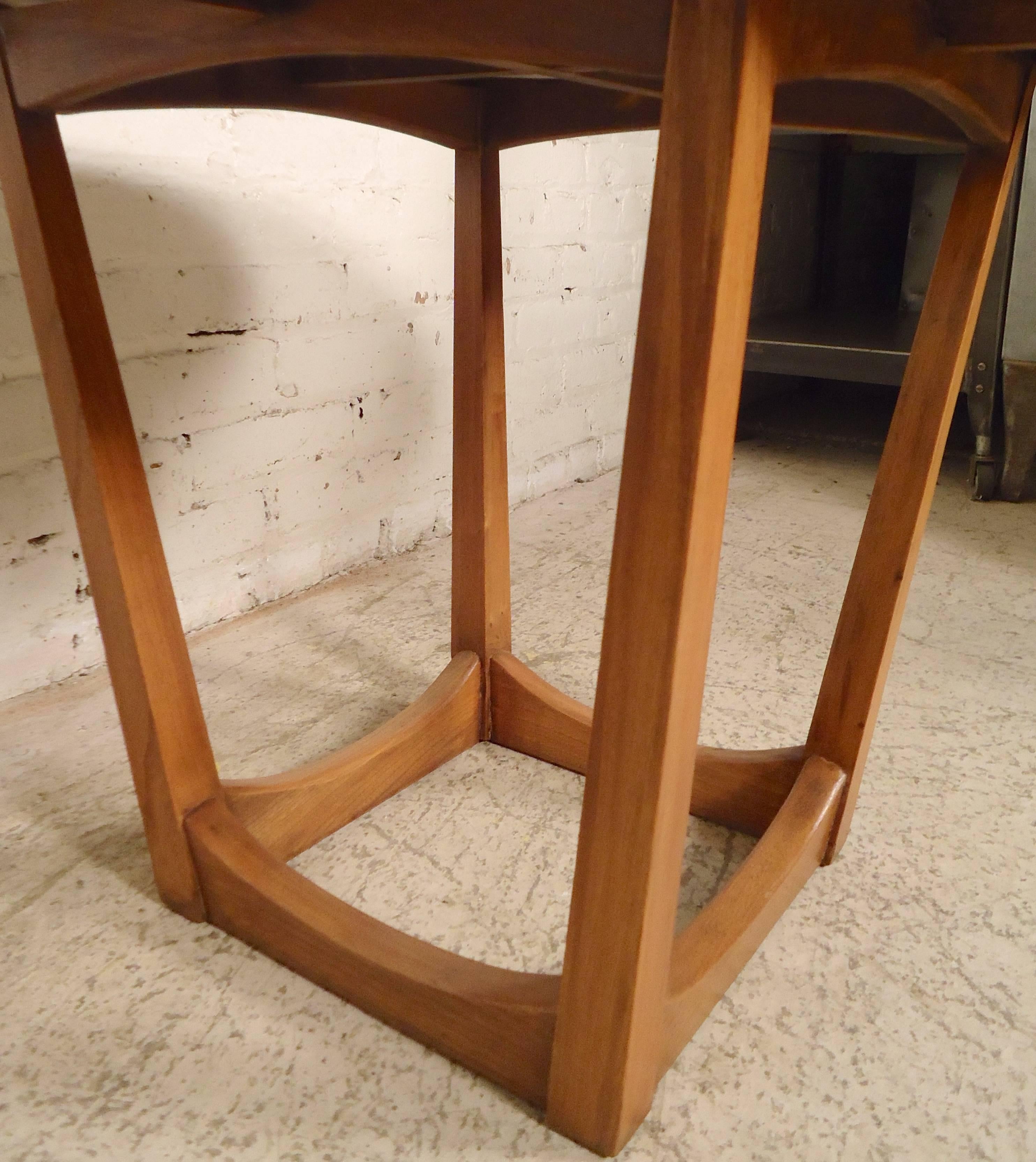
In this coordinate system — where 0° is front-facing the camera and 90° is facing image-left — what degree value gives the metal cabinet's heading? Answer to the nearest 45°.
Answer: approximately 0°
